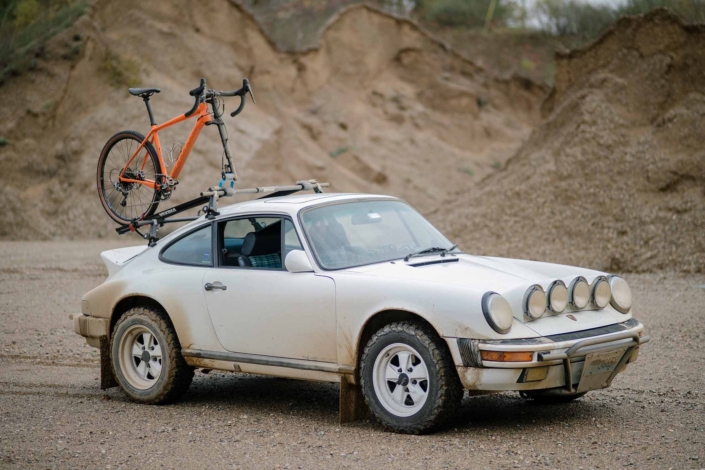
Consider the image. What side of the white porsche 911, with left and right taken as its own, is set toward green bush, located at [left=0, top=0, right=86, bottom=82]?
back

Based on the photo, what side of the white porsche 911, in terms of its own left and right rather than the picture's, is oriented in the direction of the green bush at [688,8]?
left

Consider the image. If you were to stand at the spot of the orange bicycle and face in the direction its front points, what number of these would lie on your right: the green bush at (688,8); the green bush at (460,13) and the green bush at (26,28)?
0

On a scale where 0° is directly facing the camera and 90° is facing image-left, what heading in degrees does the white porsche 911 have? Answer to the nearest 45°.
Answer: approximately 315°

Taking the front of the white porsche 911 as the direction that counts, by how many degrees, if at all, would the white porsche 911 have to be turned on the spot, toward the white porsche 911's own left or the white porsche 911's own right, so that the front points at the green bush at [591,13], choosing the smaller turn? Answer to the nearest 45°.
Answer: approximately 135° to the white porsche 911's own left

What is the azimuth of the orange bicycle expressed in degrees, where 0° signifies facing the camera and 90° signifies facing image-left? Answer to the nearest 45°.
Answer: approximately 315°

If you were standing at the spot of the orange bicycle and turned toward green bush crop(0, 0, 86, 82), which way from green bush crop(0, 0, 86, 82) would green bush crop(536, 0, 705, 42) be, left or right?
right

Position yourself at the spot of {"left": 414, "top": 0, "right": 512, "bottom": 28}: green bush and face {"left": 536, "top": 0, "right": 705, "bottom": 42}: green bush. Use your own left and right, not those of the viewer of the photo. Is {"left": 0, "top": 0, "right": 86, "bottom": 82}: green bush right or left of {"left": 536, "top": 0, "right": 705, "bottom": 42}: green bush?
right

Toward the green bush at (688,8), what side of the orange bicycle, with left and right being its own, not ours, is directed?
left

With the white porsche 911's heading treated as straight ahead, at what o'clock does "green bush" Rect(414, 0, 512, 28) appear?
The green bush is roughly at 8 o'clock from the white porsche 911.

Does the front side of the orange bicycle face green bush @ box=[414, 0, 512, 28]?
no
